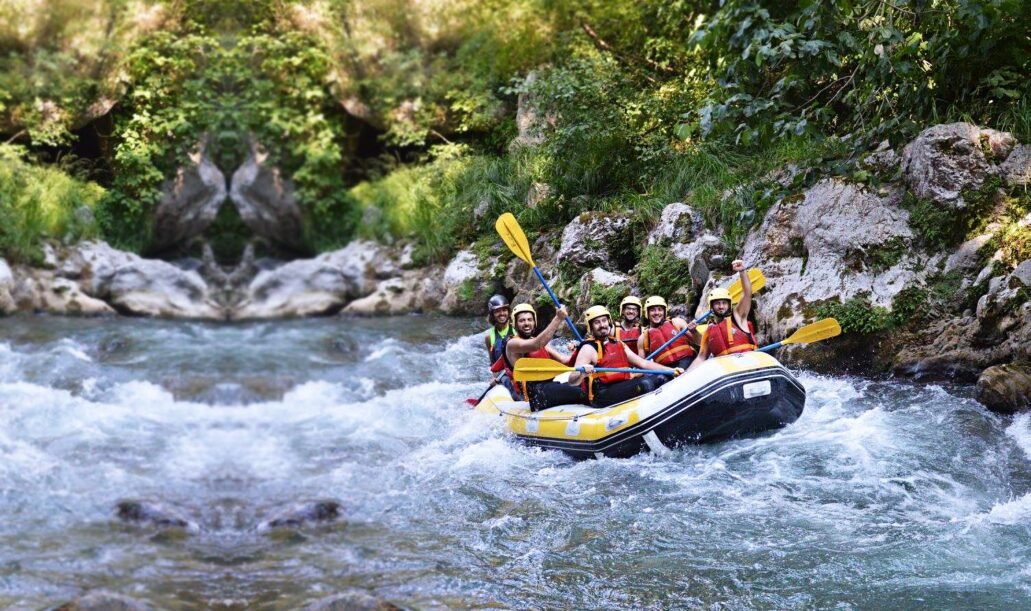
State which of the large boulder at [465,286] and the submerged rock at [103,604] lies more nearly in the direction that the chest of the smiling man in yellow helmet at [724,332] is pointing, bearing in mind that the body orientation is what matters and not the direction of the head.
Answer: the submerged rock

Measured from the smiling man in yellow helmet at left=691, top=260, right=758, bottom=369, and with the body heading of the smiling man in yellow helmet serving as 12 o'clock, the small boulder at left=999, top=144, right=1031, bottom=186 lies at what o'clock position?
The small boulder is roughly at 8 o'clock from the smiling man in yellow helmet.

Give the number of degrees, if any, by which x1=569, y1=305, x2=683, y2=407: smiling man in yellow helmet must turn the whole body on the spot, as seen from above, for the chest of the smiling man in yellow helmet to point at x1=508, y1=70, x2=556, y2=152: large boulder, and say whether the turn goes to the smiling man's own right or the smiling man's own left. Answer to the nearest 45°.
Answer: approximately 135° to the smiling man's own left

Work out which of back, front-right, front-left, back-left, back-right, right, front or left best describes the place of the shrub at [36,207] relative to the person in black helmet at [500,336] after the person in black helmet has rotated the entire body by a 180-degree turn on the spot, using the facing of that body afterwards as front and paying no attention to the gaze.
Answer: front

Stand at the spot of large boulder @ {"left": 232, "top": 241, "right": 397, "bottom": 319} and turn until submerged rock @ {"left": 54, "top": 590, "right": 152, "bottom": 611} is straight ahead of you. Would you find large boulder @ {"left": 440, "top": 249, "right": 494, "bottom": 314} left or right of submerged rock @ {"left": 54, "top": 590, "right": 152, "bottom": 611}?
left

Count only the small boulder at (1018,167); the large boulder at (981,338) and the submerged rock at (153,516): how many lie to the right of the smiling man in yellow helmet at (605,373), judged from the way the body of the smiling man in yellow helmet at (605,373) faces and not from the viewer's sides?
1

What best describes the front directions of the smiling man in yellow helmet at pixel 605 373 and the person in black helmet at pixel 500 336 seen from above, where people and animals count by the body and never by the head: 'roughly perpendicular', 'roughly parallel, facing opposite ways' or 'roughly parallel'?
roughly parallel

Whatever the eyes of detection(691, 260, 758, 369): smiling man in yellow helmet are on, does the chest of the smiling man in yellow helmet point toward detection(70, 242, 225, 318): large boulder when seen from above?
no

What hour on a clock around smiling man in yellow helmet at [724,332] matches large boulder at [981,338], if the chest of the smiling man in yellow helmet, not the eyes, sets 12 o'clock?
The large boulder is roughly at 8 o'clock from the smiling man in yellow helmet.

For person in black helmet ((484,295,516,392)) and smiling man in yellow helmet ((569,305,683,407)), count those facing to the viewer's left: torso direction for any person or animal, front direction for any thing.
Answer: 0

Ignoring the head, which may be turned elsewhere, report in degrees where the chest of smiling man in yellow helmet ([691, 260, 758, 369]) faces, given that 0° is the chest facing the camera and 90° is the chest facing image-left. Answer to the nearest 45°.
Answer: approximately 0°

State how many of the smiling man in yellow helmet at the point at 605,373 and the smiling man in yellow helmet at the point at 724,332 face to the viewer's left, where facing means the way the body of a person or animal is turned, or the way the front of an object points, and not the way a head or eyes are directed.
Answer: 0

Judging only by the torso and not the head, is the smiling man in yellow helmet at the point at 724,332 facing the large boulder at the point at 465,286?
no

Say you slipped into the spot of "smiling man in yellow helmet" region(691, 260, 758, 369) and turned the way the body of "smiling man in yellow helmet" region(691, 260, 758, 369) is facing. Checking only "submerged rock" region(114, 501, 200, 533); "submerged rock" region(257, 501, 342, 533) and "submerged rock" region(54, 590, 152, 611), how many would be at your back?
0

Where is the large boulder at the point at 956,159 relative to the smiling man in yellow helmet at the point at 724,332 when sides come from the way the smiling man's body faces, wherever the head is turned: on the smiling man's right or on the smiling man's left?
on the smiling man's left

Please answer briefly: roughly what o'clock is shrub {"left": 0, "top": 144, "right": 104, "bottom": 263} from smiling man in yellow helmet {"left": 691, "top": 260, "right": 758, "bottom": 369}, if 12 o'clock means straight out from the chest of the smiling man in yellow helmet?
The shrub is roughly at 4 o'clock from the smiling man in yellow helmet.

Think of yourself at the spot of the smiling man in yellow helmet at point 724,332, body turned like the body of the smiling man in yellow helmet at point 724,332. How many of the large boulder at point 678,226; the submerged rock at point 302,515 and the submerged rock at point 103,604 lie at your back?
1
